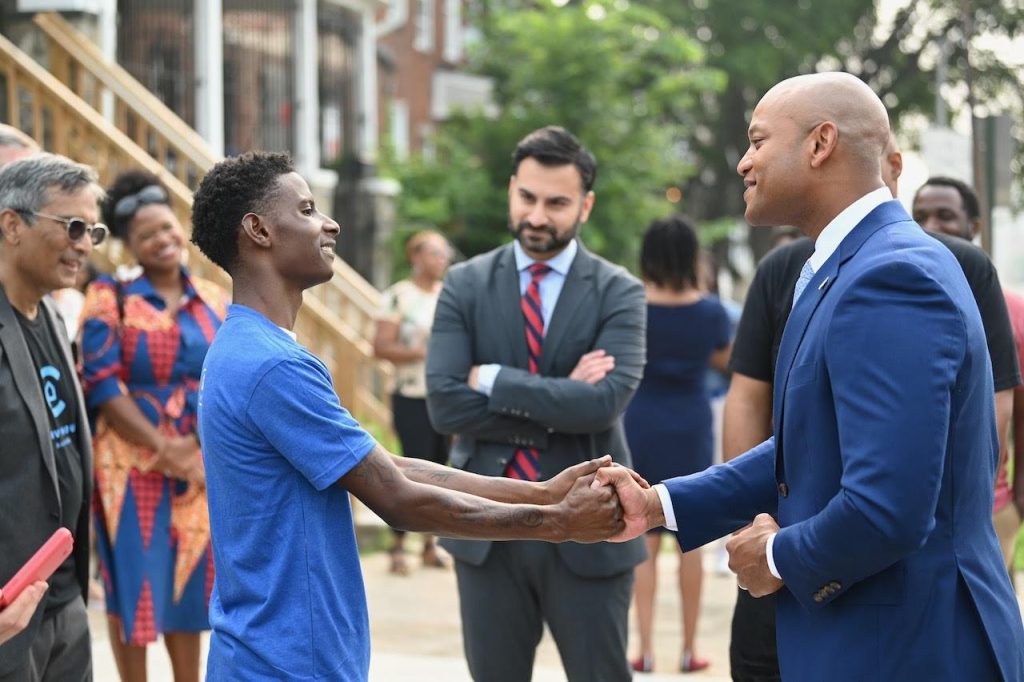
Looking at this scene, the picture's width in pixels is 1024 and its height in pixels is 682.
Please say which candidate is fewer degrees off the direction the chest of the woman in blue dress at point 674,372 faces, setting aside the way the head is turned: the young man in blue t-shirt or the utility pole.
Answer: the utility pole

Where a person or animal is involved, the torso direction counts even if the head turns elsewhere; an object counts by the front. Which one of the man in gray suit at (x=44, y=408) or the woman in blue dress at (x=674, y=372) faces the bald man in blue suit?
the man in gray suit

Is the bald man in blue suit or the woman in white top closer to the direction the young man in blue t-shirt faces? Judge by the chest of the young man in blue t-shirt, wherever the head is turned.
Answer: the bald man in blue suit

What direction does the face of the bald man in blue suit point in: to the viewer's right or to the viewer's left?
to the viewer's left

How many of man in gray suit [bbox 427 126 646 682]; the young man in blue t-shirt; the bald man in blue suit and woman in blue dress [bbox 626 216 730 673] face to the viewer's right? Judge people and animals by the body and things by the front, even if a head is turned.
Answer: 1

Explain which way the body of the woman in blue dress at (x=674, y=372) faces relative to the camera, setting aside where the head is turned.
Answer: away from the camera

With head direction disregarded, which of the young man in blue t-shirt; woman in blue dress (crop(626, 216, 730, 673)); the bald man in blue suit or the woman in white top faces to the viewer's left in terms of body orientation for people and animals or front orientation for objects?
the bald man in blue suit

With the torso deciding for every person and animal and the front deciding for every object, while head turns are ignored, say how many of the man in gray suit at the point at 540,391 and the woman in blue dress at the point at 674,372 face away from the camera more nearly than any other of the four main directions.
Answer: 1

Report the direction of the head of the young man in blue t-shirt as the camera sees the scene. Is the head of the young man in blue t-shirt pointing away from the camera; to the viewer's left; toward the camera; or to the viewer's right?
to the viewer's right

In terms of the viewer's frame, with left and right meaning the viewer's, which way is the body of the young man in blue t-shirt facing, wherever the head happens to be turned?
facing to the right of the viewer

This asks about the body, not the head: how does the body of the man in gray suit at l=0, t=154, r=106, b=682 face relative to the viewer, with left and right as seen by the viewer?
facing the viewer and to the right of the viewer

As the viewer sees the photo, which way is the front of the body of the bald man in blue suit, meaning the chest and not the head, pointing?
to the viewer's left

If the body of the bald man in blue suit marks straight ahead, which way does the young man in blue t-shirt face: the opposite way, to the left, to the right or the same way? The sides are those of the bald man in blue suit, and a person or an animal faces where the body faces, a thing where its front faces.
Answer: the opposite way

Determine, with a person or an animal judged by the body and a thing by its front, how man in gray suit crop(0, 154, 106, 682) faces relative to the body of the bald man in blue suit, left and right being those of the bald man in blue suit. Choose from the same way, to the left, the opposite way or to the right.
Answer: the opposite way

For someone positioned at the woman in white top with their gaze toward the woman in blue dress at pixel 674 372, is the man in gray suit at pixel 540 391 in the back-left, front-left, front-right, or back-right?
front-right

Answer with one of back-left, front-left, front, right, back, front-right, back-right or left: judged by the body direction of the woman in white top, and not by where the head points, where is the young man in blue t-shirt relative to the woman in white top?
front-right

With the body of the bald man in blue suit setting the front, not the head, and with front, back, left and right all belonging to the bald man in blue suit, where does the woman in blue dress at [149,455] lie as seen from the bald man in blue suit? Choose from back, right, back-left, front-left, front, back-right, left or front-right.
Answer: front-right
